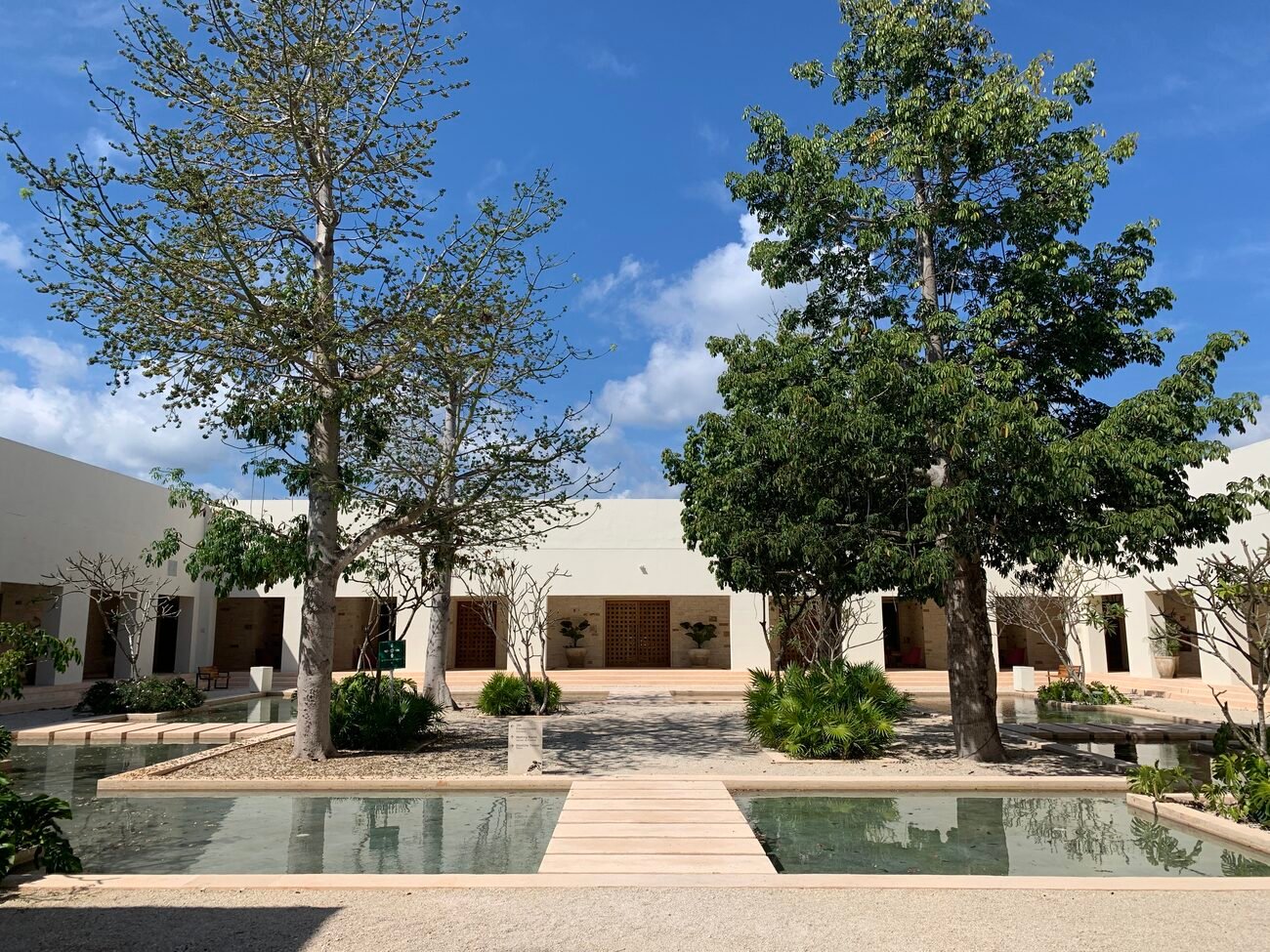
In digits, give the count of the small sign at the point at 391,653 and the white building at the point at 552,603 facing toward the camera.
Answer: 2

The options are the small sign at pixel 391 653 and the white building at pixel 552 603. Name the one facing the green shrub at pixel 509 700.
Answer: the white building

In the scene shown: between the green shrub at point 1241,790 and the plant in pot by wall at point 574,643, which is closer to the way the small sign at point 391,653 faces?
the green shrub

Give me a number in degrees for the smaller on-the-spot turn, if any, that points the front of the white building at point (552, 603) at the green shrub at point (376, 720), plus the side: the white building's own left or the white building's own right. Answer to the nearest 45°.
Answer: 0° — it already faces it

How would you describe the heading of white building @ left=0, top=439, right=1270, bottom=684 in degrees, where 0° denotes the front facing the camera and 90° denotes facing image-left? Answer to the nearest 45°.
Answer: approximately 0°

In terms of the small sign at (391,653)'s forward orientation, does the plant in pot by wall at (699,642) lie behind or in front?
behind
